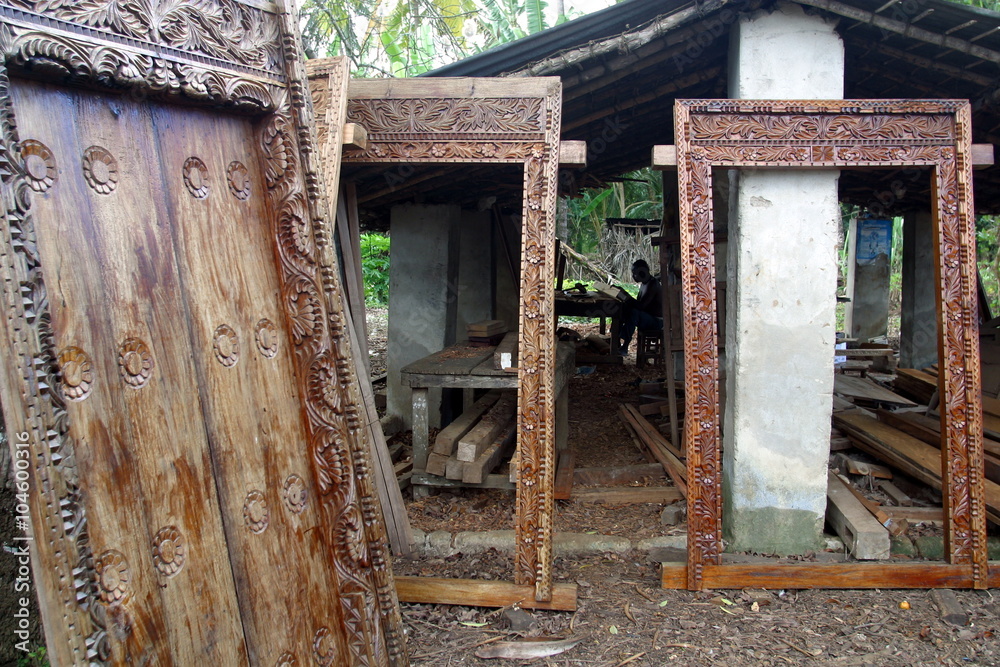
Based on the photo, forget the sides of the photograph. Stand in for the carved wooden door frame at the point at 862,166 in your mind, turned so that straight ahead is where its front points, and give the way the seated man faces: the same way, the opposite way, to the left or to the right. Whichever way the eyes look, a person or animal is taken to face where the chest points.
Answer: to the right

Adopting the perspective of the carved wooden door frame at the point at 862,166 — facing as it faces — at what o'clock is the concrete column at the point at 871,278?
The concrete column is roughly at 6 o'clock from the carved wooden door frame.

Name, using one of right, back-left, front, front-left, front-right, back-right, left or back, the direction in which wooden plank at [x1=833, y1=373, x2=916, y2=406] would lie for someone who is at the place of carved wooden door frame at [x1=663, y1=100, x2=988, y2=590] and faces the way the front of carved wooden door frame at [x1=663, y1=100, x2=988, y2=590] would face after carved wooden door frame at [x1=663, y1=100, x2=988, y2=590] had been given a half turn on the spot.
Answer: front

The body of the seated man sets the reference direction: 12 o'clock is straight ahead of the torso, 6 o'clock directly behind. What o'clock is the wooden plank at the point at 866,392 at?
The wooden plank is roughly at 8 o'clock from the seated man.

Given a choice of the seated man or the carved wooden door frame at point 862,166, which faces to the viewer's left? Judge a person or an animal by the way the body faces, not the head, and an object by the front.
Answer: the seated man

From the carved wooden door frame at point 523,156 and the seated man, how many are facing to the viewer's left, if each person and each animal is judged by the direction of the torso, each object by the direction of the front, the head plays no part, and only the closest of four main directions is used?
1

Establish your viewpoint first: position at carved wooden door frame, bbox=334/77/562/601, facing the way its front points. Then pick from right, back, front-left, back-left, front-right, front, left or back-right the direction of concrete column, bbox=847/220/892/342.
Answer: back-left

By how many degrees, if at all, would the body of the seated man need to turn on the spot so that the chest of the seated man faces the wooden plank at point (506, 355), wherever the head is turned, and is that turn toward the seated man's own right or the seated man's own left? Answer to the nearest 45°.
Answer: approximately 90° to the seated man's own left

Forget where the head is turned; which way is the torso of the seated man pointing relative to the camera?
to the viewer's left

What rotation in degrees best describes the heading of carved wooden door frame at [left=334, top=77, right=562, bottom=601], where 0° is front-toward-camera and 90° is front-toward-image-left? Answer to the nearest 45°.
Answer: approximately 0°

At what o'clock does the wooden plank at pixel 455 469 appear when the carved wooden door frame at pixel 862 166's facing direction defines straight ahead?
The wooden plank is roughly at 3 o'clock from the carved wooden door frame.

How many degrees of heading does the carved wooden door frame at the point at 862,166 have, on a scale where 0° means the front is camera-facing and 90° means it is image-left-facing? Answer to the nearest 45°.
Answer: approximately 0°

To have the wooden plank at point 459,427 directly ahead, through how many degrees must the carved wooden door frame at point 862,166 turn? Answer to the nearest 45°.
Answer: approximately 90° to its right
